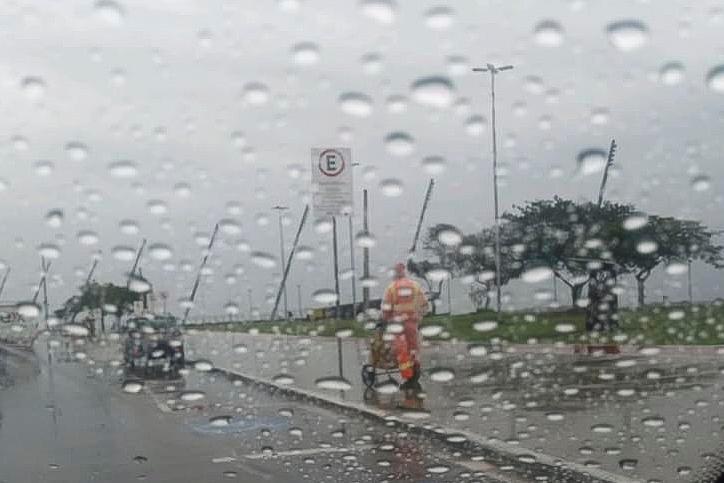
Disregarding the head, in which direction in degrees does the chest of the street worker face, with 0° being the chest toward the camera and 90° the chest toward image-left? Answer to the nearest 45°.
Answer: approximately 135°

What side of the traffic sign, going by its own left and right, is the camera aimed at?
front

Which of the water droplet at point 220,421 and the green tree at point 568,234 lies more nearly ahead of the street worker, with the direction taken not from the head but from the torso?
the water droplet

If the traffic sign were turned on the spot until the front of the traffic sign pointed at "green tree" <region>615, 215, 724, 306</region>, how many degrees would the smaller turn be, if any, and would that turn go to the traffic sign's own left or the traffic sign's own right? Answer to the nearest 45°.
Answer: approximately 90° to the traffic sign's own left

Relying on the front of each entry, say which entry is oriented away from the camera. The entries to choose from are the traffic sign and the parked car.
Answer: the parked car

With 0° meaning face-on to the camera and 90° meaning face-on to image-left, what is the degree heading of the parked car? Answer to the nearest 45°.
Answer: approximately 180°

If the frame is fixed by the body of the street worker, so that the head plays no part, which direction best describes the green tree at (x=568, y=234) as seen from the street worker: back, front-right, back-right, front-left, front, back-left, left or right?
back
